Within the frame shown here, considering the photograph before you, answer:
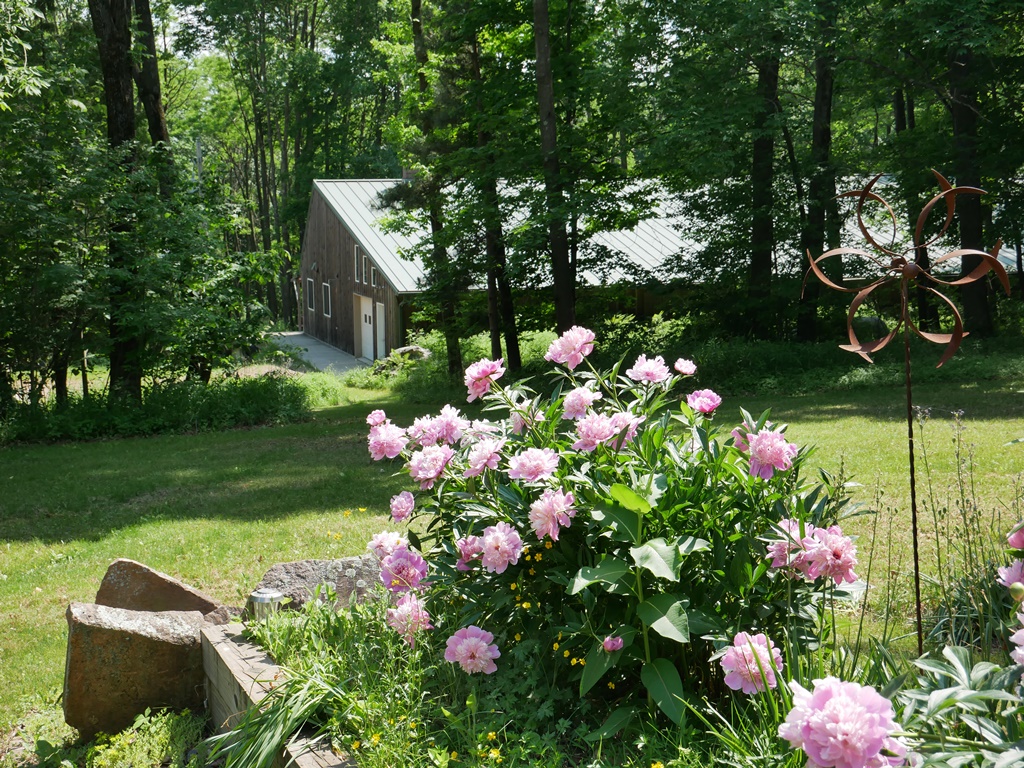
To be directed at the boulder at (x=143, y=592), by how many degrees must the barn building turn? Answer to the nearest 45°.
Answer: approximately 45° to its left

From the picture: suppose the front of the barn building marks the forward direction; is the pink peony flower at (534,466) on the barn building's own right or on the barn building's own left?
on the barn building's own left

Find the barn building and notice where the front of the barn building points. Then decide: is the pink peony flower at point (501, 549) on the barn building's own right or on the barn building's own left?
on the barn building's own left

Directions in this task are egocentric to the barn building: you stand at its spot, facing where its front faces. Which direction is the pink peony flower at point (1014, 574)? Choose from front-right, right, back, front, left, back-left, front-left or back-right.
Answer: front-left

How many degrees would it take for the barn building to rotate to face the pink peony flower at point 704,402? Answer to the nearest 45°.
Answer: approximately 45° to its left

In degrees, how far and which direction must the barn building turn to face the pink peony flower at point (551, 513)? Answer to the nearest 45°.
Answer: approximately 45° to its left

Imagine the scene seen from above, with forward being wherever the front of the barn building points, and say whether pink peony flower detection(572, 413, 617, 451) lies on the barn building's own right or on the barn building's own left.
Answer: on the barn building's own left

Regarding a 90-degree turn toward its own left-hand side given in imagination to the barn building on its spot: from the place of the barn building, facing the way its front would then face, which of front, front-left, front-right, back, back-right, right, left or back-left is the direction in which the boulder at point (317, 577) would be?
front-right

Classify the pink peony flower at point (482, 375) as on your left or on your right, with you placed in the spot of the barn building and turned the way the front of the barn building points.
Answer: on your left

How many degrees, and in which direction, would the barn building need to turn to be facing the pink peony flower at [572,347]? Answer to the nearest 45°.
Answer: approximately 45° to its left

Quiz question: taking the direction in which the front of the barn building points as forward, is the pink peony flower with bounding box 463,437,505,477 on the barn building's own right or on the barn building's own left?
on the barn building's own left

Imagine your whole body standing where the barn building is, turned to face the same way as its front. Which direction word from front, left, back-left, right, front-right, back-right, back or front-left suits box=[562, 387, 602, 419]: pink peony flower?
front-left
